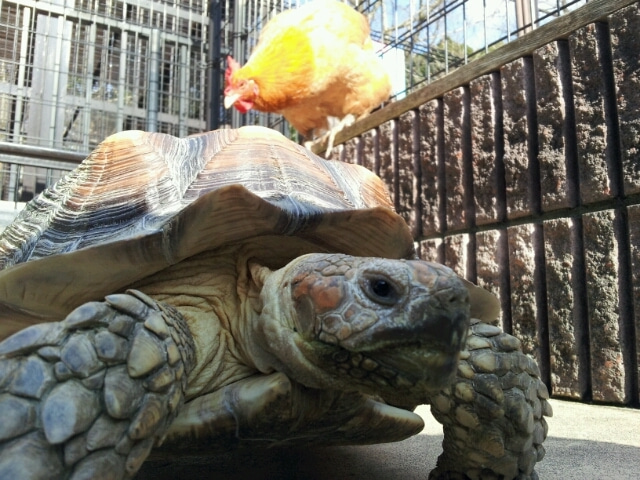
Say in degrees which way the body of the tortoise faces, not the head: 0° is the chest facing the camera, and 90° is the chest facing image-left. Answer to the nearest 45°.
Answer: approximately 315°

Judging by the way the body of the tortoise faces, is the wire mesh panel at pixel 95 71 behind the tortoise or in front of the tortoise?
behind
